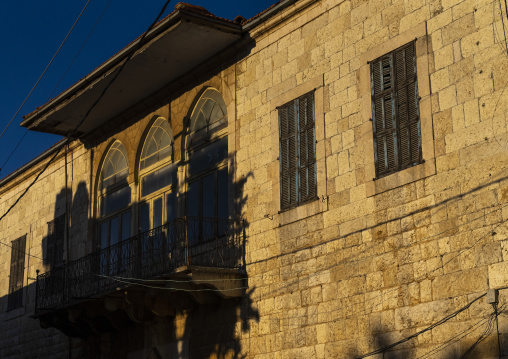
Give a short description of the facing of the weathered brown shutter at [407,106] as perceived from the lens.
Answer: facing the viewer and to the left of the viewer
